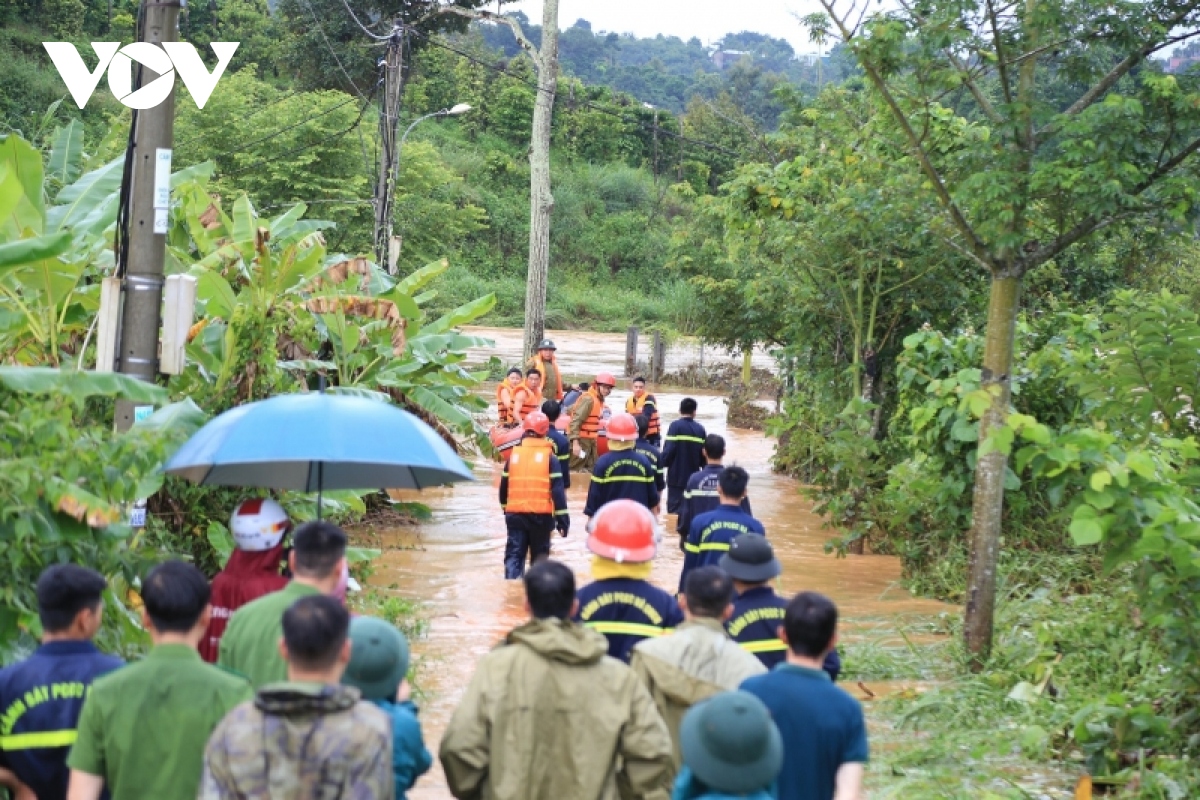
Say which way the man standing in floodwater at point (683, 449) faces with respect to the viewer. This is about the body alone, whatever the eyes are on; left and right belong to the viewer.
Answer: facing away from the viewer

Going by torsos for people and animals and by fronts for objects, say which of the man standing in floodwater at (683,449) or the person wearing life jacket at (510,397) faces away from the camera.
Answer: the man standing in floodwater

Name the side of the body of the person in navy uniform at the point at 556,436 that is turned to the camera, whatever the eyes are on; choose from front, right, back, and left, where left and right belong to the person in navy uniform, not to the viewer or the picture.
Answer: back

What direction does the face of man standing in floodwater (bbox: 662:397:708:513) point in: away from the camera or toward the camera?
away from the camera

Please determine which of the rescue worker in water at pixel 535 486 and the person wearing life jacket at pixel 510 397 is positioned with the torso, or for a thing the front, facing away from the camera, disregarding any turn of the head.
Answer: the rescue worker in water

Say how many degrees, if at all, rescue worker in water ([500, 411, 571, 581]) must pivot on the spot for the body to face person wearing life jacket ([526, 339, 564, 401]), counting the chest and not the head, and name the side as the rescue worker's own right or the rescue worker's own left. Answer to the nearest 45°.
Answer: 0° — they already face them

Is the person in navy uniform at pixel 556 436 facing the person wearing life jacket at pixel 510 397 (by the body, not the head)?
yes

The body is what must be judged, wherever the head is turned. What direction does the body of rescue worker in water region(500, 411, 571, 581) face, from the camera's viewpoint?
away from the camera

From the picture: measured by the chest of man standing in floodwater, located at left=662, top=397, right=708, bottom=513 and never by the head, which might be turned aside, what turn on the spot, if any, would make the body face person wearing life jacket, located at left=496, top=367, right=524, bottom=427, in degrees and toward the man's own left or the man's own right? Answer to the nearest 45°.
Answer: approximately 45° to the man's own left

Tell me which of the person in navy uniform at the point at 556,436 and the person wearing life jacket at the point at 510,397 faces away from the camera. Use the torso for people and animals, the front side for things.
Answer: the person in navy uniform at the point at 556,436

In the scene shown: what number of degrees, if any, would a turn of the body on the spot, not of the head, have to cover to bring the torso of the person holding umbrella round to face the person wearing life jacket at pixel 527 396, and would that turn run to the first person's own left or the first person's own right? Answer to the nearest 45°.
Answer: approximately 45° to the first person's own left
